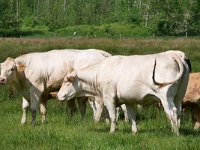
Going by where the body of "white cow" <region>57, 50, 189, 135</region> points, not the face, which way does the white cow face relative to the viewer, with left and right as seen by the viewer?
facing to the left of the viewer

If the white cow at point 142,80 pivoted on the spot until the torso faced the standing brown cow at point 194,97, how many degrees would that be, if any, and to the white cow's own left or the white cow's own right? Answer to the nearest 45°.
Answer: approximately 135° to the white cow's own right

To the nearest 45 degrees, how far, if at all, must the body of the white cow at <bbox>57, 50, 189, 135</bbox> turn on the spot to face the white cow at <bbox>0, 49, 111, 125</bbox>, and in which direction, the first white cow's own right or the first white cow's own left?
approximately 45° to the first white cow's own right

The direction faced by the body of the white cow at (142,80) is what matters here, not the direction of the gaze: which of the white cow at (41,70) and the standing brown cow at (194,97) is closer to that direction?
the white cow
